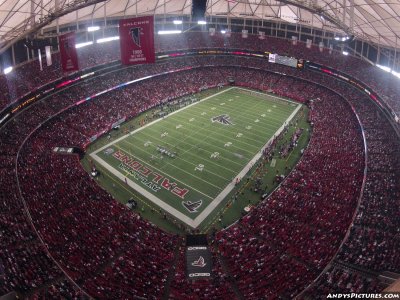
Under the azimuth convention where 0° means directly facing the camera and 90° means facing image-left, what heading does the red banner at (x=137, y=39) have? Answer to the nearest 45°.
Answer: approximately 0°

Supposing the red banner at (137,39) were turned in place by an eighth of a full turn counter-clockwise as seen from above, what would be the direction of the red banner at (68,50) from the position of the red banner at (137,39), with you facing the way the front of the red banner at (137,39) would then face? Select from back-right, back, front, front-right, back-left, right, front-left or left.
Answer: back
